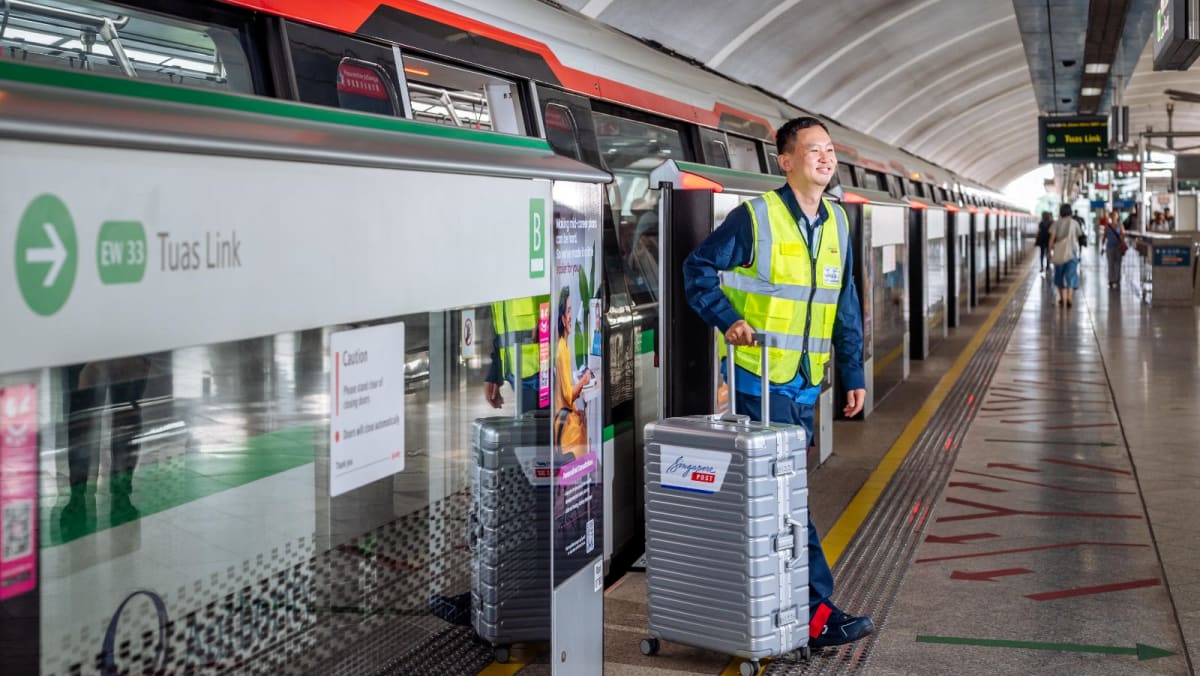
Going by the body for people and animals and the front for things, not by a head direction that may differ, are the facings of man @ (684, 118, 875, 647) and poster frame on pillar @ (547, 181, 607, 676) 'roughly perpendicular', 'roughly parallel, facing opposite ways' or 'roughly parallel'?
roughly parallel

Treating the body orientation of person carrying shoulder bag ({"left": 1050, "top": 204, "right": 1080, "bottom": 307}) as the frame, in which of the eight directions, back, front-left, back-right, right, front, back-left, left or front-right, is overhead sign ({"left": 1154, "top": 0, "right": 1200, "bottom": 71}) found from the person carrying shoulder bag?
back

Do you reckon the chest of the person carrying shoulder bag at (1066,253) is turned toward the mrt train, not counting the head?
no

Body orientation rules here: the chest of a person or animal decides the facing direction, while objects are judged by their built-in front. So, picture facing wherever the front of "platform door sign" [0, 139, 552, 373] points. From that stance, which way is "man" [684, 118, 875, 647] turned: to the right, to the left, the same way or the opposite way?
the same way

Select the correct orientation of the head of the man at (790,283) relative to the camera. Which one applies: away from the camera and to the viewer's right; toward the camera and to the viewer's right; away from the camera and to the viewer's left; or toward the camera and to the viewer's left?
toward the camera and to the viewer's right

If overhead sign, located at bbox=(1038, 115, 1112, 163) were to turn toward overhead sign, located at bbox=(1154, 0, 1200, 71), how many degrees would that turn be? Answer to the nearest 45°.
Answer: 0° — it already faces it

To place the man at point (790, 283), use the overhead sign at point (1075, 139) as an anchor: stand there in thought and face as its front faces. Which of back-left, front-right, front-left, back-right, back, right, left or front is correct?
front

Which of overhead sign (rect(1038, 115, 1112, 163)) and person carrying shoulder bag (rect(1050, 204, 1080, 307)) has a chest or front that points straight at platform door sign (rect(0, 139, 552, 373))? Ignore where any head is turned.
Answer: overhead sign (rect(1038, 115, 1112, 163))

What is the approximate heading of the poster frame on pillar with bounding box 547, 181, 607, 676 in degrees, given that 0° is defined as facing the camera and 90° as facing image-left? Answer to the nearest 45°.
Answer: approximately 315°

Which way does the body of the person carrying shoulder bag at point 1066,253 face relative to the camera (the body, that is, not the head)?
away from the camera

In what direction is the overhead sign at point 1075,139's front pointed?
toward the camera

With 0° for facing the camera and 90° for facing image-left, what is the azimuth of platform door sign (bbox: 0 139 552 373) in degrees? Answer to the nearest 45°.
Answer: approximately 315°

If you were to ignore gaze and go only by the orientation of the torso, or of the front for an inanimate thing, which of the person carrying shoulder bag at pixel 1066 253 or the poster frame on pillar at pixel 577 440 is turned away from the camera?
the person carrying shoulder bag

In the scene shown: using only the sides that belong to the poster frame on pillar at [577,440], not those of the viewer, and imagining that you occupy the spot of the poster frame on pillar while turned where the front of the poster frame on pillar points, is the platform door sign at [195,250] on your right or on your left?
on your right

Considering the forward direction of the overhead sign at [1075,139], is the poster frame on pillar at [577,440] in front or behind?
in front
